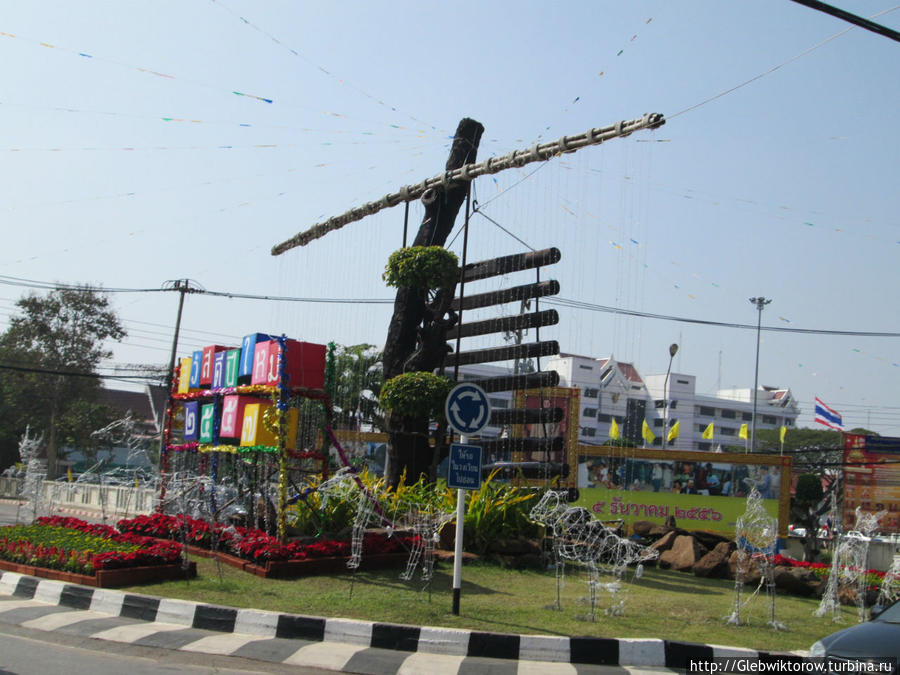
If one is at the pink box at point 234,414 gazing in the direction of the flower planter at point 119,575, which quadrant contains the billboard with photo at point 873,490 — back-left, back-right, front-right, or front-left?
back-left

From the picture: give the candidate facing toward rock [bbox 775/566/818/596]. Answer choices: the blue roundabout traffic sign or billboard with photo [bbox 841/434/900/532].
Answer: the billboard with photo

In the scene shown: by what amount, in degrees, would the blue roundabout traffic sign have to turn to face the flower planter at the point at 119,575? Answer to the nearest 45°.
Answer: approximately 90° to its right

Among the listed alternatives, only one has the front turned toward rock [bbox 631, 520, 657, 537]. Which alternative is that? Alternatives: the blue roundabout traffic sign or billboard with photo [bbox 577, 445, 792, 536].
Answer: the billboard with photo

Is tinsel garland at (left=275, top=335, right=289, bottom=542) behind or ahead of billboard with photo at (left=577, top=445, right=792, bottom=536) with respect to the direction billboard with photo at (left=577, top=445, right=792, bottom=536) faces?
ahead

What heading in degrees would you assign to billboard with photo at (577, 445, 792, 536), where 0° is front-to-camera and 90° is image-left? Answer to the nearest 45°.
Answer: approximately 0°

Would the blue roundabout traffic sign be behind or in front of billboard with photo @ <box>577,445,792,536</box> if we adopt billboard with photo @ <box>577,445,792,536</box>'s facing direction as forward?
in front

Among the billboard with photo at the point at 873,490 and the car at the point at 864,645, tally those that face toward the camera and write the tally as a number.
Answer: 1
